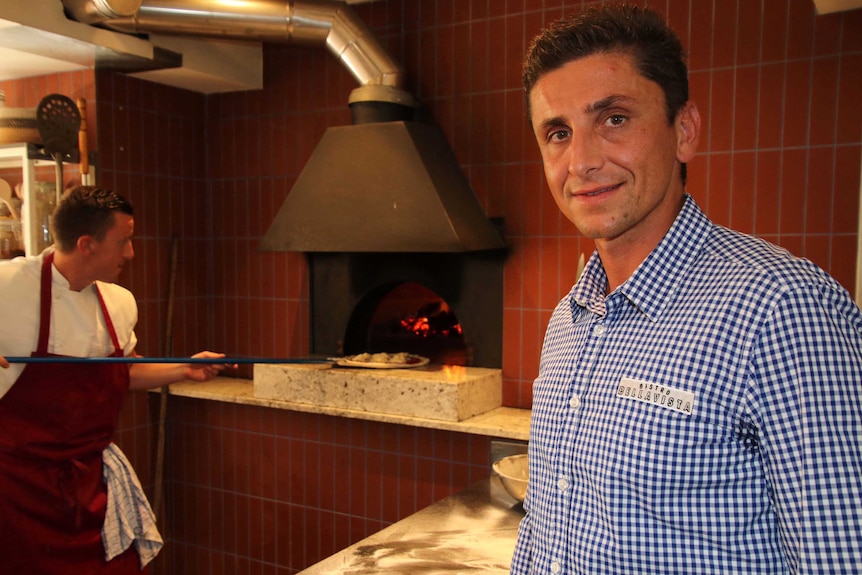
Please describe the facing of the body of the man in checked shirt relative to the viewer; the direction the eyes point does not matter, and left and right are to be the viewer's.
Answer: facing the viewer and to the left of the viewer

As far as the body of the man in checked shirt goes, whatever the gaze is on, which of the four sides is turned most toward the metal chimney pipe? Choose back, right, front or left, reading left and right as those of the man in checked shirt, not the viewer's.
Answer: right

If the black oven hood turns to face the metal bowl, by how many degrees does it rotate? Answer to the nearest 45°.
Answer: approximately 90° to its left

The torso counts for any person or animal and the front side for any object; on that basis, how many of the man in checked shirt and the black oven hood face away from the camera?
0

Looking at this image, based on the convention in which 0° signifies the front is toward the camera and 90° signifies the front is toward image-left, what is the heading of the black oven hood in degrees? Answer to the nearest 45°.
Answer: approximately 45°

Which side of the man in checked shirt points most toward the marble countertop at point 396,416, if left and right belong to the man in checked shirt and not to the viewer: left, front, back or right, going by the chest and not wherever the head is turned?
right

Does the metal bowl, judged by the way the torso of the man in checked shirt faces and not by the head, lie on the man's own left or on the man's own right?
on the man's own right
